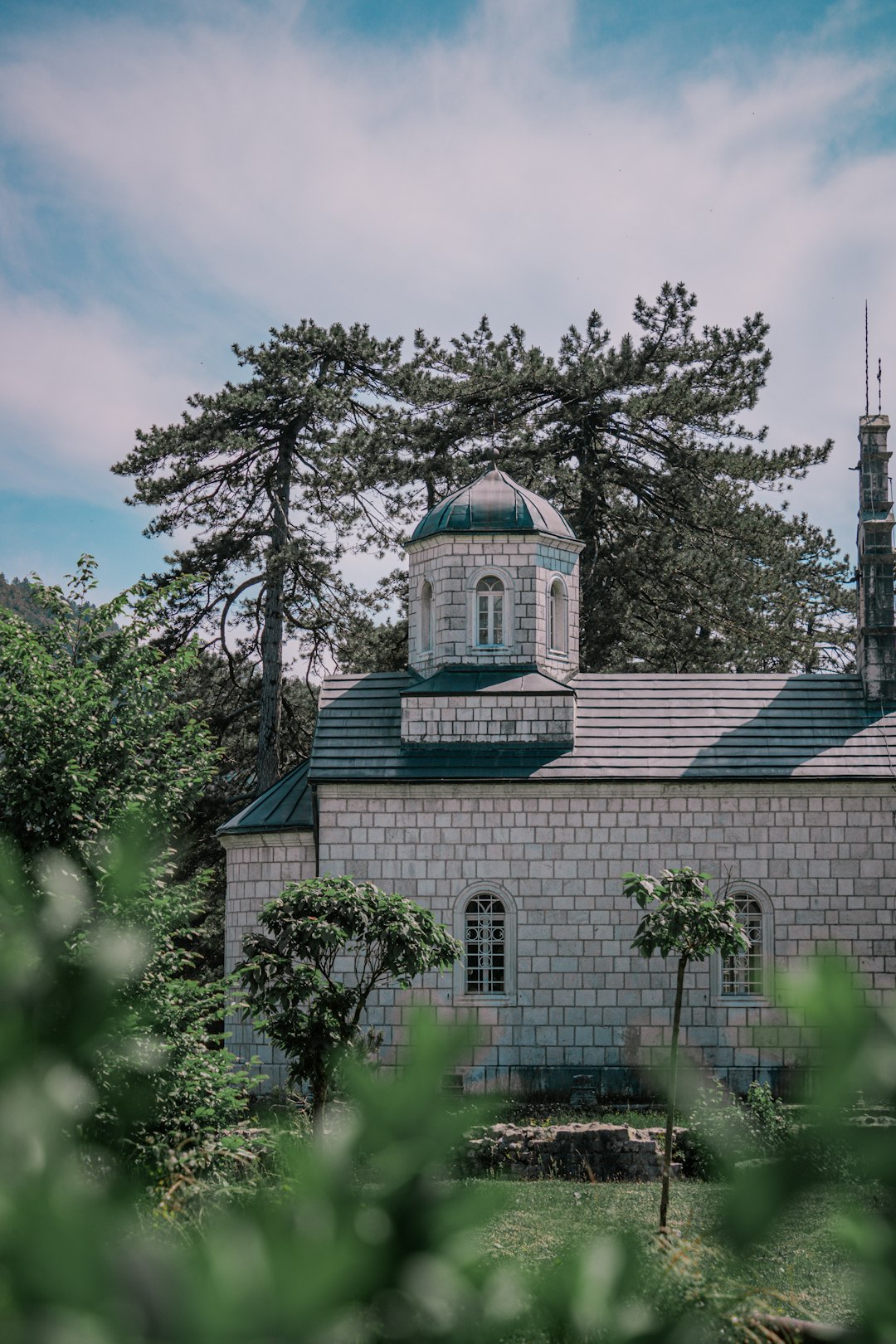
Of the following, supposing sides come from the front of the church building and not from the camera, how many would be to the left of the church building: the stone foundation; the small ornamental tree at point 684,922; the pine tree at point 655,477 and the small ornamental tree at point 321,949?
1

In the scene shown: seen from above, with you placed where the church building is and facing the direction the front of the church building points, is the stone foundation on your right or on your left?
on your right

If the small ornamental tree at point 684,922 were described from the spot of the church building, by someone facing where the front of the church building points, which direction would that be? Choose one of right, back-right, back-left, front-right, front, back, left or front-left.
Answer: right

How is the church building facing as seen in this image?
to the viewer's right

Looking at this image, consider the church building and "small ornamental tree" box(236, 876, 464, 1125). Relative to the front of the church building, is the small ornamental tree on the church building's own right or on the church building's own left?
on the church building's own right

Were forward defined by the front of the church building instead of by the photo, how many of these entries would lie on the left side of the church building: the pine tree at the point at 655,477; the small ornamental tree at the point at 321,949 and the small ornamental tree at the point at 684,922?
1

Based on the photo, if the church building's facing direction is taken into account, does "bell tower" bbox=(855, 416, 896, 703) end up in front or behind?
in front

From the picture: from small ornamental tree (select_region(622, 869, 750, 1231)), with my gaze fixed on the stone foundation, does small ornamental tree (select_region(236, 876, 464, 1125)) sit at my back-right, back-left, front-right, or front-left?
front-left

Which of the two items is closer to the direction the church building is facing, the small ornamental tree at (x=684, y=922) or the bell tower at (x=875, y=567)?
the bell tower

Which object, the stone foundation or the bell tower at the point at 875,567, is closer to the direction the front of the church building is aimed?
the bell tower

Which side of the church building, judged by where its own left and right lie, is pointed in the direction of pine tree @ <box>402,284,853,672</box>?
left

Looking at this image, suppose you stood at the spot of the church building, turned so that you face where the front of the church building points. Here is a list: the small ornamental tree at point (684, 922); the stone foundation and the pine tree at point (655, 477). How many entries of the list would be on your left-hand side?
1
